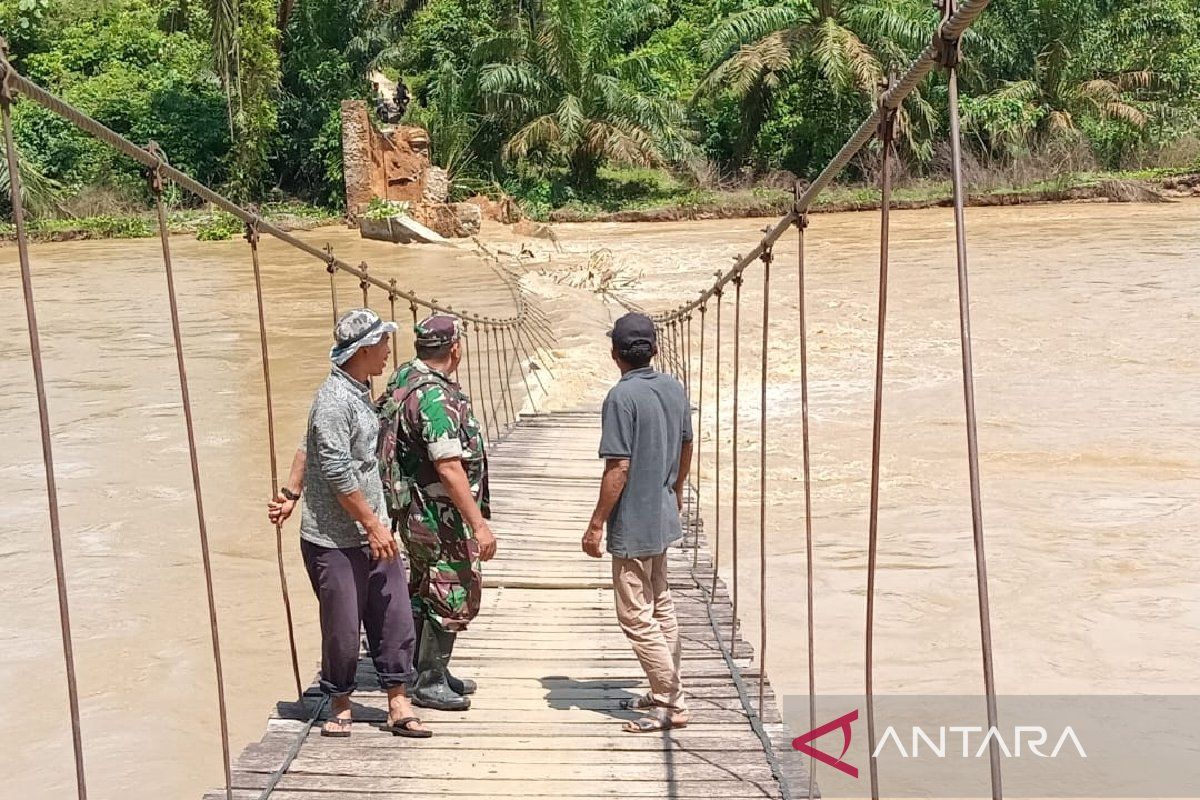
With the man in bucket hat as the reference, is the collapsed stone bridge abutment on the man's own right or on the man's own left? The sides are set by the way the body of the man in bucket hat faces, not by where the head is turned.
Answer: on the man's own left

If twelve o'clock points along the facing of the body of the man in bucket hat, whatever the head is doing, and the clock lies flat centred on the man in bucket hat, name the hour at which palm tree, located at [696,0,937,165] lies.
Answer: The palm tree is roughly at 10 o'clock from the man in bucket hat.

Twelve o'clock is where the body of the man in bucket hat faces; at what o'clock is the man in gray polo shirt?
The man in gray polo shirt is roughly at 12 o'clock from the man in bucket hat.

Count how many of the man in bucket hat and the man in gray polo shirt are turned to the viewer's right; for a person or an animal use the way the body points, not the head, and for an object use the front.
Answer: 1

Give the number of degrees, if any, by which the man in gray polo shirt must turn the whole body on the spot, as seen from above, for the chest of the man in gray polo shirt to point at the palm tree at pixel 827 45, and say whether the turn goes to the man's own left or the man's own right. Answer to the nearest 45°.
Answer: approximately 45° to the man's own right

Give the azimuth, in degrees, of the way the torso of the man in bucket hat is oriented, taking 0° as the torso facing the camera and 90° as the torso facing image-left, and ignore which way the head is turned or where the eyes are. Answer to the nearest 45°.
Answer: approximately 270°

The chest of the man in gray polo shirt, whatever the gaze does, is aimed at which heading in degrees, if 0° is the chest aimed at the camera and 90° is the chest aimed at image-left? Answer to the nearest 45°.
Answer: approximately 135°

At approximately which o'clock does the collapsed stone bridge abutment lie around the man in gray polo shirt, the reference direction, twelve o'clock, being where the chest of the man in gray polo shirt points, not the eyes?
The collapsed stone bridge abutment is roughly at 1 o'clock from the man in gray polo shirt.

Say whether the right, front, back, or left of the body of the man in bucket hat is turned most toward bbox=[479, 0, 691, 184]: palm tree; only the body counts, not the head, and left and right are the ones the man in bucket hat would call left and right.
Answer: left

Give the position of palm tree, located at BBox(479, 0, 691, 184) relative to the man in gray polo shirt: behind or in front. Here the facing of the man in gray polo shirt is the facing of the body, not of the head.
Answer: in front

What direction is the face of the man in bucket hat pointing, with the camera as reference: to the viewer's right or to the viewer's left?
to the viewer's right
